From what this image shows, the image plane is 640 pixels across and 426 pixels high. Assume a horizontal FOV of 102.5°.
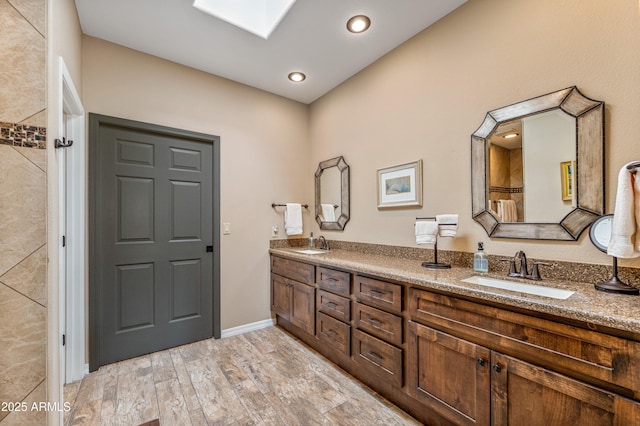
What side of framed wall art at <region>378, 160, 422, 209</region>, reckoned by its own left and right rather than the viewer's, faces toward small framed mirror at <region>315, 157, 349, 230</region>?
right

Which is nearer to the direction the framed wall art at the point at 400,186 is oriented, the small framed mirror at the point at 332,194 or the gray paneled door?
the gray paneled door

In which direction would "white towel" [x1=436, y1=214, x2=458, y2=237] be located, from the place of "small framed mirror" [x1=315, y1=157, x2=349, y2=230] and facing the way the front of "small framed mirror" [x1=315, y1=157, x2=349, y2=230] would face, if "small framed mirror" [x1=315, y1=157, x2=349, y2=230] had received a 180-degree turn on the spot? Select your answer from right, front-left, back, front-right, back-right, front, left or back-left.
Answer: right

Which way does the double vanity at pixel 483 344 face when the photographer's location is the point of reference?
facing the viewer and to the left of the viewer

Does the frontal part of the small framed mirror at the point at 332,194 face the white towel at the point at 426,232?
no

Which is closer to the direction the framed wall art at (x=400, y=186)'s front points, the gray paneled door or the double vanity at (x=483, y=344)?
the gray paneled door

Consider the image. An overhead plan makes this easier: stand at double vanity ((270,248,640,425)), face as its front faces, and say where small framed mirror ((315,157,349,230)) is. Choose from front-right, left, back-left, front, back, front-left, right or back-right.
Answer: right

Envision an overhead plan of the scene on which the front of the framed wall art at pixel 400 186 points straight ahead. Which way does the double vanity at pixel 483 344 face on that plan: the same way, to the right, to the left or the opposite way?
the same way

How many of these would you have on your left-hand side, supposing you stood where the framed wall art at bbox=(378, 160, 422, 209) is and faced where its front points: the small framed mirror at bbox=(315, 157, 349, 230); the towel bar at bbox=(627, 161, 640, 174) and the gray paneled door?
1

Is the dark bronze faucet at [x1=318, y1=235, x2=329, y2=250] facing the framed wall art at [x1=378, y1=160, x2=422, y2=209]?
no

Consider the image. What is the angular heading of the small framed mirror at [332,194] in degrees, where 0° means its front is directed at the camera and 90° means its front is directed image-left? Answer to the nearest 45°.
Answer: approximately 45°

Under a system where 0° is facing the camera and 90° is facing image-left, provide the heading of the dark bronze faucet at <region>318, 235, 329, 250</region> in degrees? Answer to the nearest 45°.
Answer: approximately 45°

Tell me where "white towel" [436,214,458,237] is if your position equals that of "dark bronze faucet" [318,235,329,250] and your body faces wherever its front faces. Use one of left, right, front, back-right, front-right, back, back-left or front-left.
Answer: left
